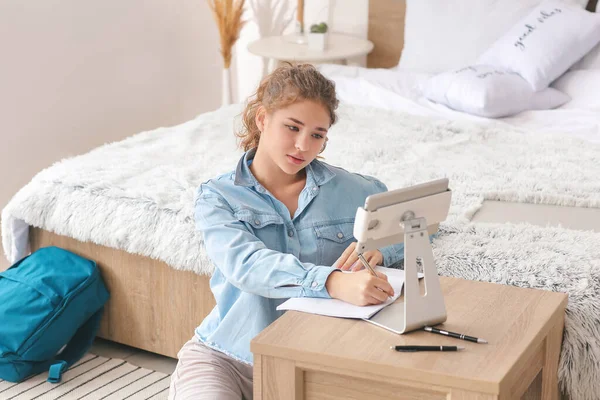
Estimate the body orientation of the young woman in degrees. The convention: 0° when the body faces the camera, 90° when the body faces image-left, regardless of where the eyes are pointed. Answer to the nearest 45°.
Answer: approximately 315°

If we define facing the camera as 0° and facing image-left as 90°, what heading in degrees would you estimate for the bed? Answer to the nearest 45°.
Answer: approximately 45°

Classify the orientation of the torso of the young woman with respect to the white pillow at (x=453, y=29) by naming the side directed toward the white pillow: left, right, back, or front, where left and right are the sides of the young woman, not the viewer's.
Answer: left

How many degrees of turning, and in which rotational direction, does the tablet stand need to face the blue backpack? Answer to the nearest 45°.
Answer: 0° — it already faces it

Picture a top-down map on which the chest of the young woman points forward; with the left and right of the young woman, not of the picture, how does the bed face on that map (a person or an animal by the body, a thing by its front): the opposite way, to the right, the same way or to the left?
to the right

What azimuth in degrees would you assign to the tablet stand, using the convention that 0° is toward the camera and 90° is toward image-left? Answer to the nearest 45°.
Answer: approximately 135°

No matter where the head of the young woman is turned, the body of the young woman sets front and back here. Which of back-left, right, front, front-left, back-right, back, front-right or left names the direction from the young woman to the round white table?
back-left

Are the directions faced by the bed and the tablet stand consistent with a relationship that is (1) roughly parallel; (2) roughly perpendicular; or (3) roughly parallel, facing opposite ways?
roughly perpendicular
